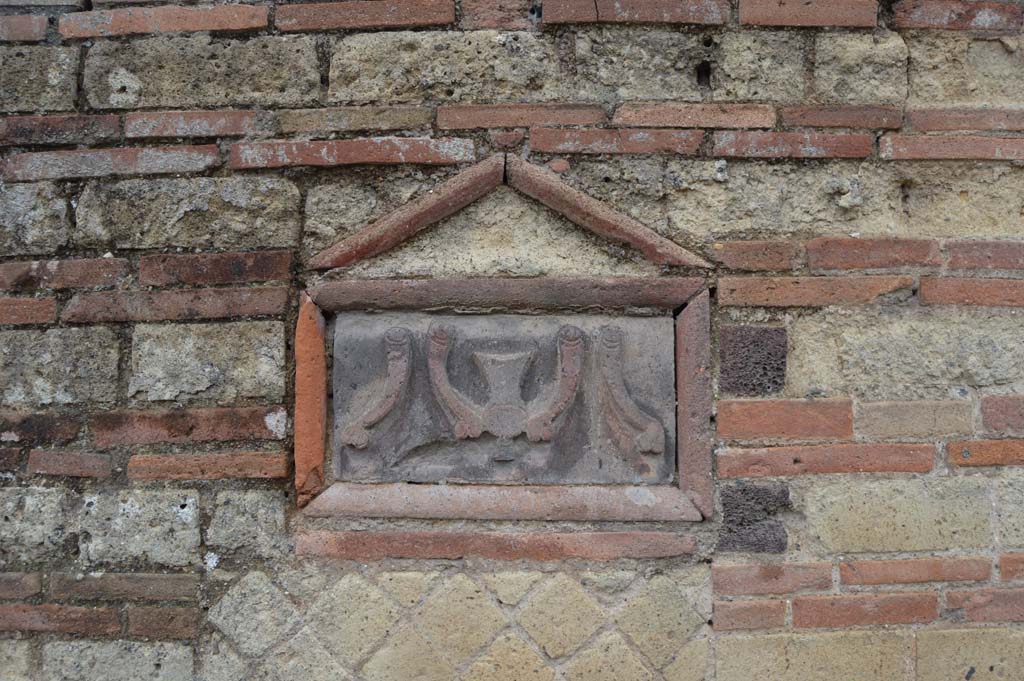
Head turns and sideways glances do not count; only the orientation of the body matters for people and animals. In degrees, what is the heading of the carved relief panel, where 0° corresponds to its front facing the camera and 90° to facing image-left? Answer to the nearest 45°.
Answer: approximately 0°
